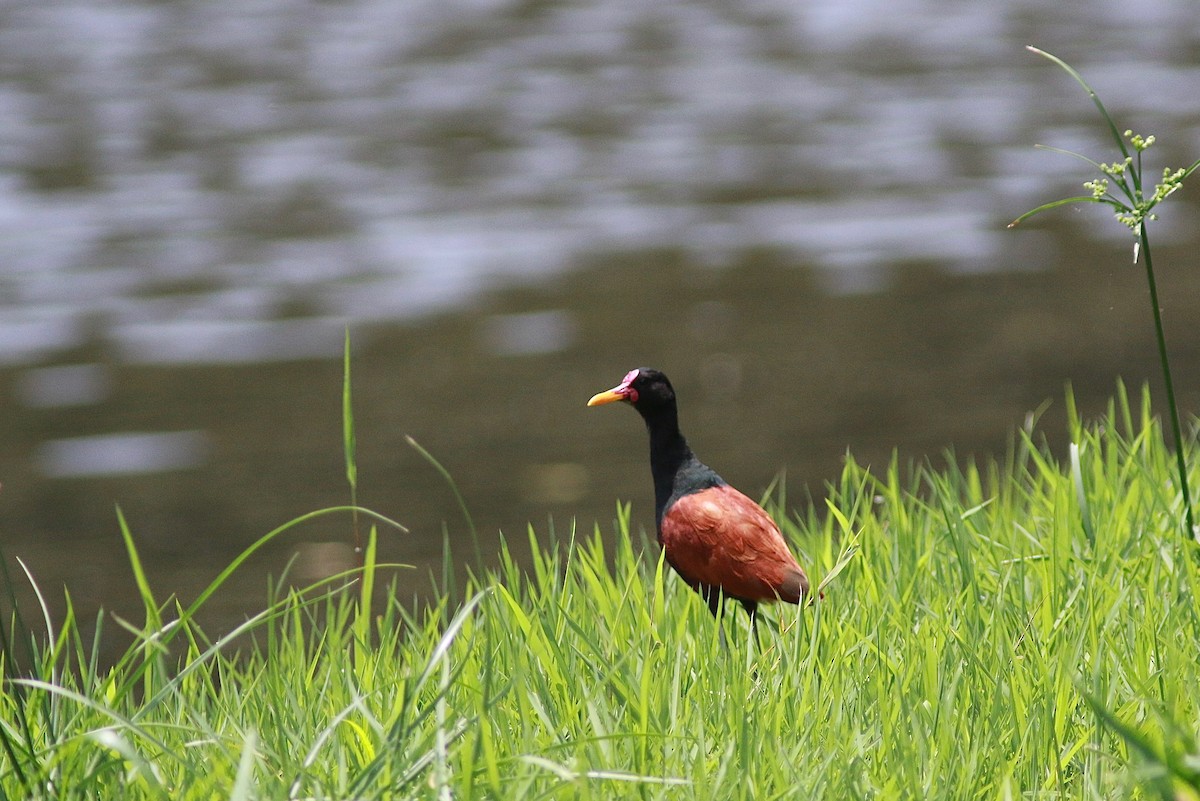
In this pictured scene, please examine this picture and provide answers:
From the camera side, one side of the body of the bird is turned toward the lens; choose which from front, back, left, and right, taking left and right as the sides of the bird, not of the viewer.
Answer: left

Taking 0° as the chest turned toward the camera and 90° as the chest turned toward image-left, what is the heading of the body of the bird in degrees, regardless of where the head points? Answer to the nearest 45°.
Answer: approximately 90°
